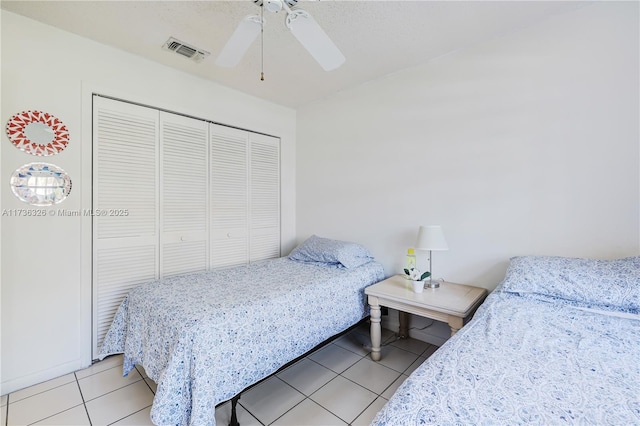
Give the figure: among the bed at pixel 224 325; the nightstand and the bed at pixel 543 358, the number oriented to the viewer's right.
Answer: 0

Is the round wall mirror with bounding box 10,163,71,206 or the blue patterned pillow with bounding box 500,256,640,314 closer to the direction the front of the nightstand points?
the round wall mirror

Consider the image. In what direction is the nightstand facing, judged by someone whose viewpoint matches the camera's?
facing the viewer and to the left of the viewer

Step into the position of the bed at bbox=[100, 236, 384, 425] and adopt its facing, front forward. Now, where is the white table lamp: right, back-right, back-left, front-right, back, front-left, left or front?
back-left

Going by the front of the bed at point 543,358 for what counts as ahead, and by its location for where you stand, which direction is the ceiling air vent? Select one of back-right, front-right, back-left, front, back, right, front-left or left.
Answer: front-right

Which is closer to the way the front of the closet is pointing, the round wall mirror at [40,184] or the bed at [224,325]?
the bed

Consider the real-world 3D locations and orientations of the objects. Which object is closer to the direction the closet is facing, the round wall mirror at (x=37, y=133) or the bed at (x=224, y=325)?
the bed

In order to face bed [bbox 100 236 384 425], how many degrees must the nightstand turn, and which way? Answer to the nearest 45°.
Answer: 0° — it already faces it

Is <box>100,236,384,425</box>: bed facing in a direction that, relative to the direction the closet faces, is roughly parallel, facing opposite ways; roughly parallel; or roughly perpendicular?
roughly perpendicular

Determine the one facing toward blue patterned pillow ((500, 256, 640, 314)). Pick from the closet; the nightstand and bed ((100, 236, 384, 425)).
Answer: the closet

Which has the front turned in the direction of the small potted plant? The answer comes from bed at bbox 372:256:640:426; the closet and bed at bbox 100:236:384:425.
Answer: the closet

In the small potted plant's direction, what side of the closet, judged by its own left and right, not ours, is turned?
front
